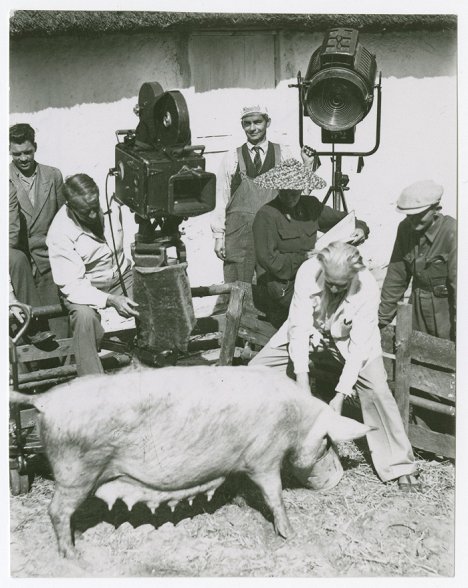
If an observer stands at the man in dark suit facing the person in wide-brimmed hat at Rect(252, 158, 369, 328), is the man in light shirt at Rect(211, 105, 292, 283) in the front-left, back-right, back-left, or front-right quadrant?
front-left

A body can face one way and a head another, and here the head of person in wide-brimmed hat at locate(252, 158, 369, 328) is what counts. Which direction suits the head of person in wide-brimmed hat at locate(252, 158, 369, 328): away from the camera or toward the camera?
toward the camera

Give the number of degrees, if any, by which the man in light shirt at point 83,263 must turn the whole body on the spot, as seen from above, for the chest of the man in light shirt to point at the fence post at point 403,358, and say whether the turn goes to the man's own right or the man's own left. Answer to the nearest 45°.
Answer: approximately 45° to the man's own left

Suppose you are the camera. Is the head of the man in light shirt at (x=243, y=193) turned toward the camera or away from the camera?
toward the camera

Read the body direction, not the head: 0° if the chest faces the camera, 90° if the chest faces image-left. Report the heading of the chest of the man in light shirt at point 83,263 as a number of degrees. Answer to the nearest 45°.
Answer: approximately 315°

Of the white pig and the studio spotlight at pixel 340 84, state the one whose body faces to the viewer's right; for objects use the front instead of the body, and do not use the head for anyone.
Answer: the white pig

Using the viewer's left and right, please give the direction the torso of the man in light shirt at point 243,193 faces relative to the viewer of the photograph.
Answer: facing the viewer

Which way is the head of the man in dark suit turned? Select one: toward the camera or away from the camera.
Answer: toward the camera

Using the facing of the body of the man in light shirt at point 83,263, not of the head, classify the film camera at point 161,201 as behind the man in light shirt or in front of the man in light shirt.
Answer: in front

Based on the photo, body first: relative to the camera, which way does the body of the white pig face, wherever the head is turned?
to the viewer's right

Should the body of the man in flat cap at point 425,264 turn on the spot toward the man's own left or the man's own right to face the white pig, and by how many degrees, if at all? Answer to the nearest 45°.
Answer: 0° — they already face it

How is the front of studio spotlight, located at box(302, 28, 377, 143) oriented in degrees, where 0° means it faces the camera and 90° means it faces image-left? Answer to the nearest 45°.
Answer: approximately 0°
